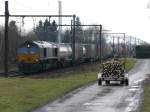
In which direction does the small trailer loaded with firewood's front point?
away from the camera
